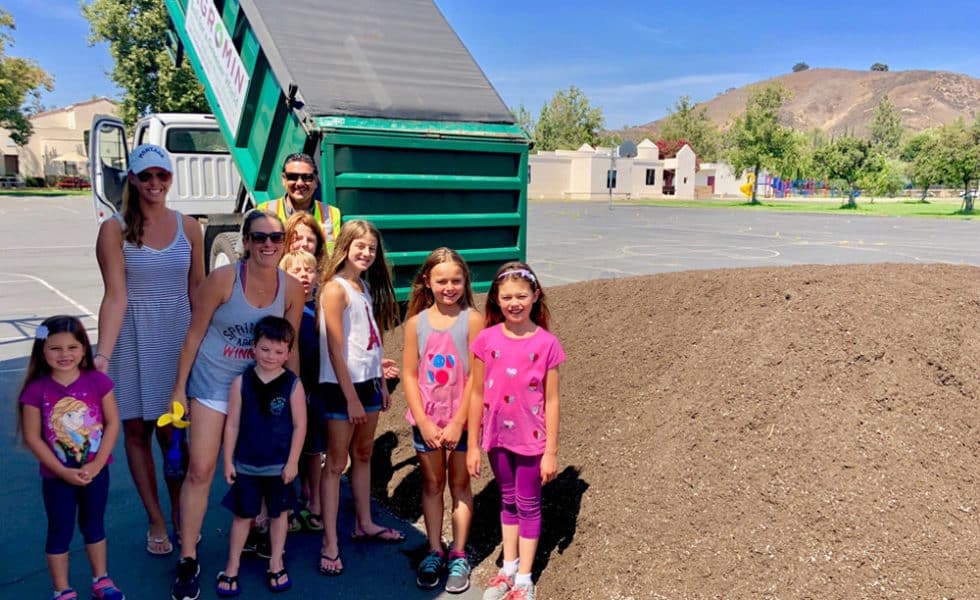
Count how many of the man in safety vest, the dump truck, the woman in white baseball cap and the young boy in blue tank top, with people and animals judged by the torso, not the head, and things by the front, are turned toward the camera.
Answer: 3

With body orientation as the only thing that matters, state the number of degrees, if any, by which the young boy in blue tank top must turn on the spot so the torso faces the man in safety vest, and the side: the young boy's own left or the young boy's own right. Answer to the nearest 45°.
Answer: approximately 180°

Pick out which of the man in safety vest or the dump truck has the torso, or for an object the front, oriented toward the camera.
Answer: the man in safety vest

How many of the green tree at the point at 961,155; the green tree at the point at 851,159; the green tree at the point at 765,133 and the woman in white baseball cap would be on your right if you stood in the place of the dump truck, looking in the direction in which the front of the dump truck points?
3

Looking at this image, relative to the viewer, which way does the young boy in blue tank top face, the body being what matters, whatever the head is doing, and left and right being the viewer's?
facing the viewer

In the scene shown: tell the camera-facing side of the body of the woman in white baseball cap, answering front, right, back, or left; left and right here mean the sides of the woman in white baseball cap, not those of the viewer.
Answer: front

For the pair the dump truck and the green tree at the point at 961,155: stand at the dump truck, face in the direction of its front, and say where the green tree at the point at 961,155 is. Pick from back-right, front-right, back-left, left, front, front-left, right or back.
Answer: right

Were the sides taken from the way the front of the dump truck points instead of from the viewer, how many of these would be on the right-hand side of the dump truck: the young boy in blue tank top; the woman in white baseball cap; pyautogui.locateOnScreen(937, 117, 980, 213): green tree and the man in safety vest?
1

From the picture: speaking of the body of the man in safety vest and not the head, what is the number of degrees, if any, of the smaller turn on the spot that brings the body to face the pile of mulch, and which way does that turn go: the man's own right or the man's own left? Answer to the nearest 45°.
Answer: approximately 45° to the man's own left

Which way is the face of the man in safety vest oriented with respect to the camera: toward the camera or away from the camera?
toward the camera

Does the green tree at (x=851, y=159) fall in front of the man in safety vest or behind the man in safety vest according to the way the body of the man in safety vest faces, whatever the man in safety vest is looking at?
behind

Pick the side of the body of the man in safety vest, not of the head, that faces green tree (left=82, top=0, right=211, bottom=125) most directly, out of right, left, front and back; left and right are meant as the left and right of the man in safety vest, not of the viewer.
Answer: back

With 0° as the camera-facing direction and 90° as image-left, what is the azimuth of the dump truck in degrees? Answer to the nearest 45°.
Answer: approximately 135°

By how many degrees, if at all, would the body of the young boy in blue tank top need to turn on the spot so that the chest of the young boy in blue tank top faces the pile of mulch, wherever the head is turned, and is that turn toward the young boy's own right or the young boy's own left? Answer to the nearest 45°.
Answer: approximately 90° to the young boy's own left

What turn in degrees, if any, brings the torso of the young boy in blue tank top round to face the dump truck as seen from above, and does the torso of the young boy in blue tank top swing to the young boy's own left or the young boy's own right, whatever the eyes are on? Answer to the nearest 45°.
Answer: approximately 180°

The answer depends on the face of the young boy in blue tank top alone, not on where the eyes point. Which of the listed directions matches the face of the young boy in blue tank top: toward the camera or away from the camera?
toward the camera

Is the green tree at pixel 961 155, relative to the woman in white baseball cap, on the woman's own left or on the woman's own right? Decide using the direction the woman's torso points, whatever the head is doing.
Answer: on the woman's own left
